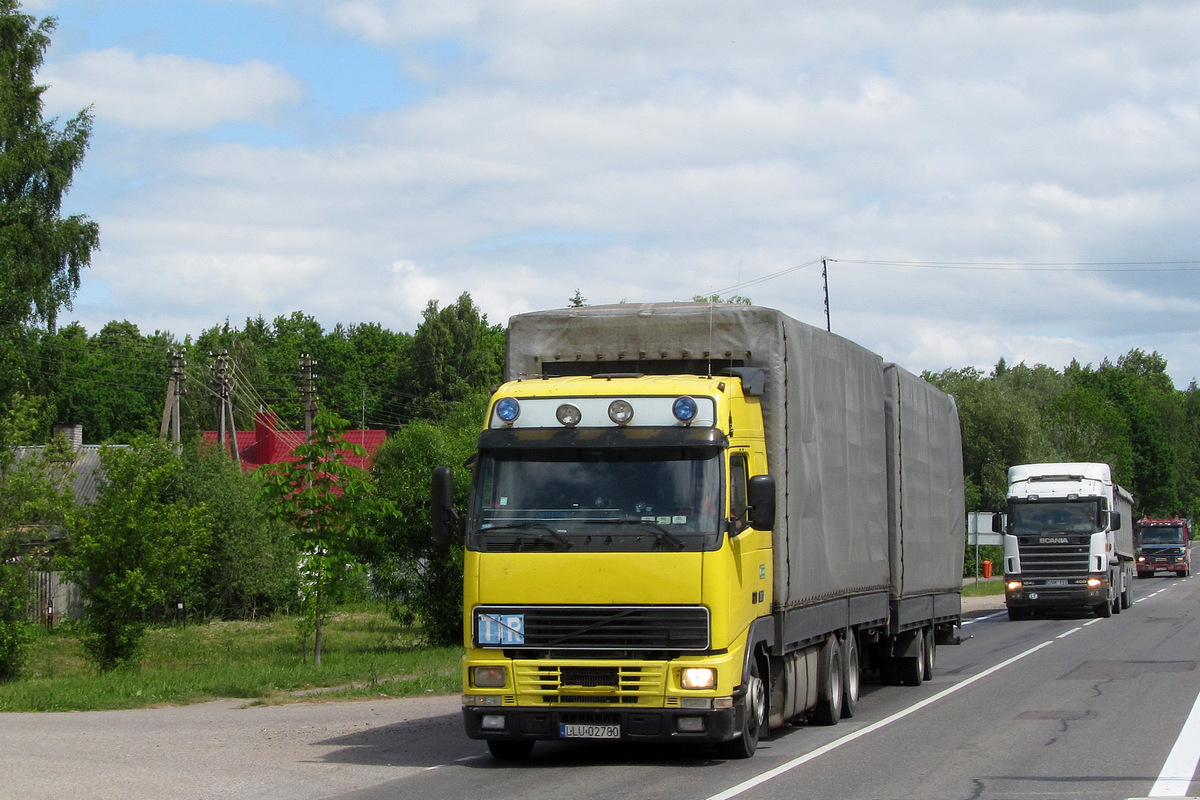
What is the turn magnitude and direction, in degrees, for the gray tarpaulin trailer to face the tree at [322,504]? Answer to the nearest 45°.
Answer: approximately 135° to its right

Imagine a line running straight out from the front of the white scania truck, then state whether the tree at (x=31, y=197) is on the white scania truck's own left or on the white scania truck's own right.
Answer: on the white scania truck's own right

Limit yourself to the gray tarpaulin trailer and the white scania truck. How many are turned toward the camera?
2

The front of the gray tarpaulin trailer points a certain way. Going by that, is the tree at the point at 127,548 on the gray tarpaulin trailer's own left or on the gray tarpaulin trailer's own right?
on the gray tarpaulin trailer's own right

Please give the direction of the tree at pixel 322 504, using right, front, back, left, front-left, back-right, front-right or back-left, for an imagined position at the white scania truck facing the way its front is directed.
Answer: front-right

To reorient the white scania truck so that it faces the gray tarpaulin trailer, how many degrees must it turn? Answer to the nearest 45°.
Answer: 0° — it already faces it

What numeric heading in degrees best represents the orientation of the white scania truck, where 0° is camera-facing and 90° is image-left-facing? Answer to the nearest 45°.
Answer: approximately 0°

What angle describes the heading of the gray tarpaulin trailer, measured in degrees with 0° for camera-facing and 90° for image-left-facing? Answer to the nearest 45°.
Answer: approximately 0°

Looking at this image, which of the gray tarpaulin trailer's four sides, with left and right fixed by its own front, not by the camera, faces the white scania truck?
back

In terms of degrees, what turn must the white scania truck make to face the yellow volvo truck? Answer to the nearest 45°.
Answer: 0° — it already faces it
